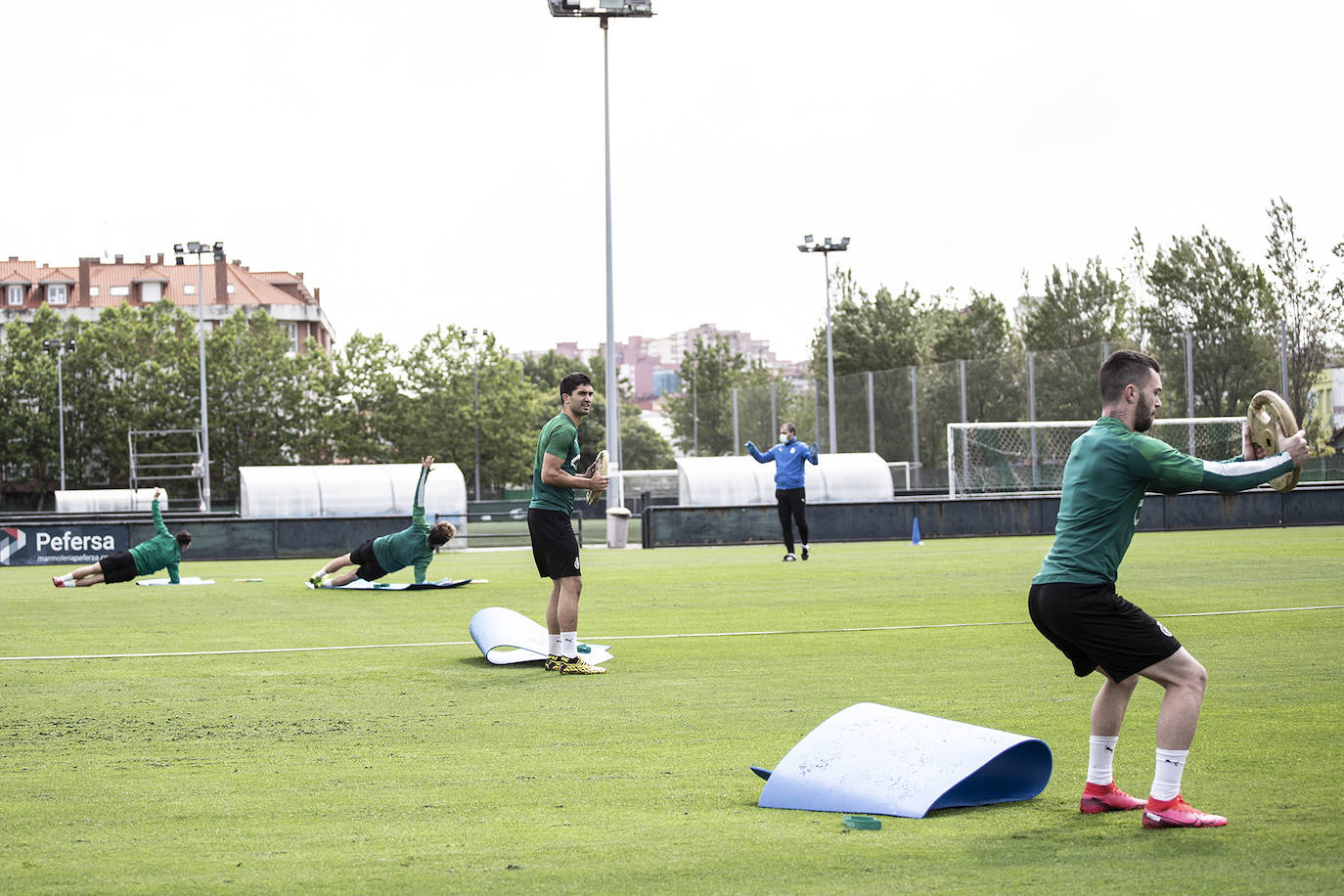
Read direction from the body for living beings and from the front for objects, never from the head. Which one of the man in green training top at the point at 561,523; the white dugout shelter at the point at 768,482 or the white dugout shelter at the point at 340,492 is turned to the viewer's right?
the man in green training top

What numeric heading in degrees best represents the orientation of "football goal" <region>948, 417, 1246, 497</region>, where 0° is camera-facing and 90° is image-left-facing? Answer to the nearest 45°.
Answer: approximately 0°

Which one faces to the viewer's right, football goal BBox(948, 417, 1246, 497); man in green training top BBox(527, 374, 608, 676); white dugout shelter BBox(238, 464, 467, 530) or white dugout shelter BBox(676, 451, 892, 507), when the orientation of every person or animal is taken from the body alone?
the man in green training top

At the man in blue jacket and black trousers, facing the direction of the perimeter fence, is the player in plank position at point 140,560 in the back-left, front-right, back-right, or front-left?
back-left
